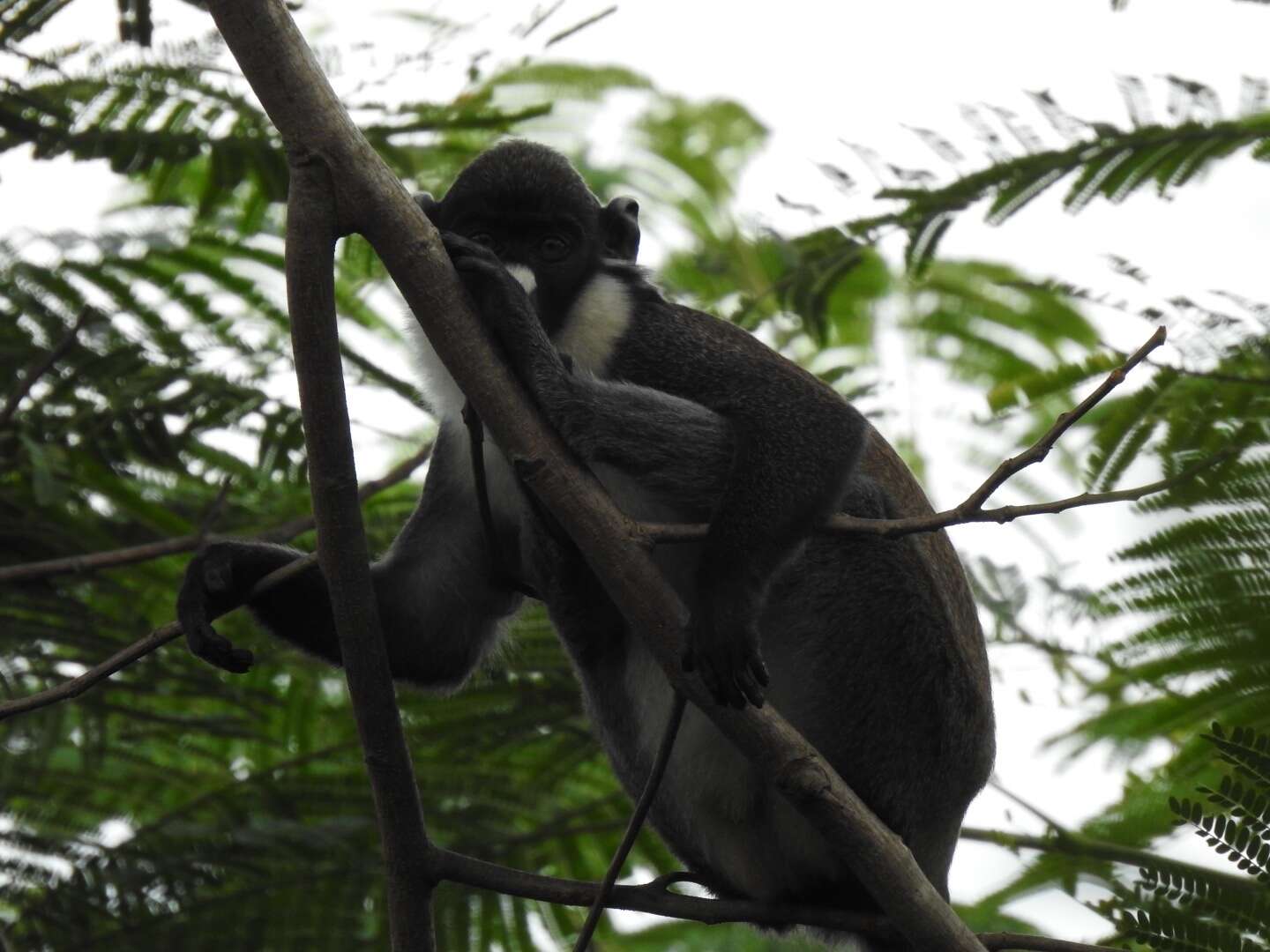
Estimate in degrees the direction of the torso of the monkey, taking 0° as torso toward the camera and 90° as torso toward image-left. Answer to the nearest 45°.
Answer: approximately 45°

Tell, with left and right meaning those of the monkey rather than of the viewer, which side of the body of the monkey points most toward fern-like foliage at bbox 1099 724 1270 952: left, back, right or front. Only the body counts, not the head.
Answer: back

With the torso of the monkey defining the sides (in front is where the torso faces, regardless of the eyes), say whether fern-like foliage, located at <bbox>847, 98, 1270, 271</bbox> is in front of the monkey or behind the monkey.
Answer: behind

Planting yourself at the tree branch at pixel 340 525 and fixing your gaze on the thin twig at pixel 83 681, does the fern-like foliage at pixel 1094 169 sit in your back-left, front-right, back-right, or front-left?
back-right

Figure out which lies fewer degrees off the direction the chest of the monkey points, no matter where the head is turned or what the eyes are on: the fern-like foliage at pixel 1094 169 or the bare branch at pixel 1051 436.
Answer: the bare branch

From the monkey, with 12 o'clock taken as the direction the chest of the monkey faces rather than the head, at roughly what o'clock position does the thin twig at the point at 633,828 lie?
The thin twig is roughly at 11 o'clock from the monkey.
